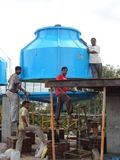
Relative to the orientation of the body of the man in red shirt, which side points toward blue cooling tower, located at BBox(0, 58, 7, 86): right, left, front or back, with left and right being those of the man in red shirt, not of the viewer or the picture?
back

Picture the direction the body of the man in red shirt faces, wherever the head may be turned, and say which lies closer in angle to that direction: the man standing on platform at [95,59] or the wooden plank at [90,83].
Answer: the wooden plank

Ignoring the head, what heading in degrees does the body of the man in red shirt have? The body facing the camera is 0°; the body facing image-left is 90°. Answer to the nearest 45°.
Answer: approximately 315°
